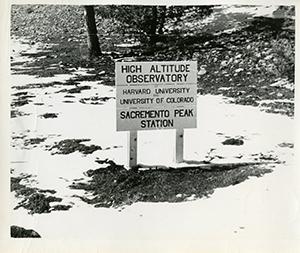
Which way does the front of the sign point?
toward the camera
